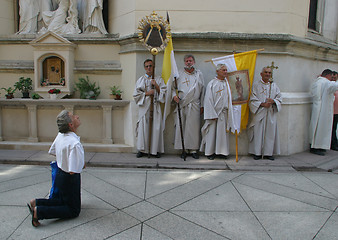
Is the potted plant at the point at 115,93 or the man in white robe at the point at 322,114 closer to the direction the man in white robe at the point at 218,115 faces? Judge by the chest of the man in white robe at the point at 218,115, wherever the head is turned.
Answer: the man in white robe

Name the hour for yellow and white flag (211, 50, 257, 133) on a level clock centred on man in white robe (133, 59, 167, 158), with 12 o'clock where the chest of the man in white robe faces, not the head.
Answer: The yellow and white flag is roughly at 9 o'clock from the man in white robe.

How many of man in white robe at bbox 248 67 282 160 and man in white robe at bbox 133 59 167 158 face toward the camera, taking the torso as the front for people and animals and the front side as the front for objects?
2

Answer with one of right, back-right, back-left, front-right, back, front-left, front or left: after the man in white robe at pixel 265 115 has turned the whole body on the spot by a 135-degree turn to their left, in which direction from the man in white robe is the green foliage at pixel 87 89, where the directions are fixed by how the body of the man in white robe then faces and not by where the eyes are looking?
back-left

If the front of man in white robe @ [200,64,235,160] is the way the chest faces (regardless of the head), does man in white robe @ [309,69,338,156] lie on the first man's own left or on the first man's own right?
on the first man's own left

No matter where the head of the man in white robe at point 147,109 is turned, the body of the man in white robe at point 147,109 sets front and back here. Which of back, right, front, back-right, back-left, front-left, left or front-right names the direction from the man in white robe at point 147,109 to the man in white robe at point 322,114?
left

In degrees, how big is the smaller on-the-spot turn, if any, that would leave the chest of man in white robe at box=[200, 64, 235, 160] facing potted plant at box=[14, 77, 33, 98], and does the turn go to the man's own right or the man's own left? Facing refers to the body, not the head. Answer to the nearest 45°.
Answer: approximately 135° to the man's own right

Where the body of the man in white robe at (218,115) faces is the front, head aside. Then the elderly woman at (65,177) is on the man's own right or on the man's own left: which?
on the man's own right

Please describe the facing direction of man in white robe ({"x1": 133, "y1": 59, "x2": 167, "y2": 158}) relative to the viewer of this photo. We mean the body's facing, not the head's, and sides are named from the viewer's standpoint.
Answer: facing the viewer

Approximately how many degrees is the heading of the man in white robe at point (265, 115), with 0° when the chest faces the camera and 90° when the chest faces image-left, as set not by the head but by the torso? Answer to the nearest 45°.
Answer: approximately 0°

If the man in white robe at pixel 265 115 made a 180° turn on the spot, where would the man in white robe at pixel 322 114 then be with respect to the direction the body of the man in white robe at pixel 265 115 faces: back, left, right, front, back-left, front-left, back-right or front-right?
front-right
